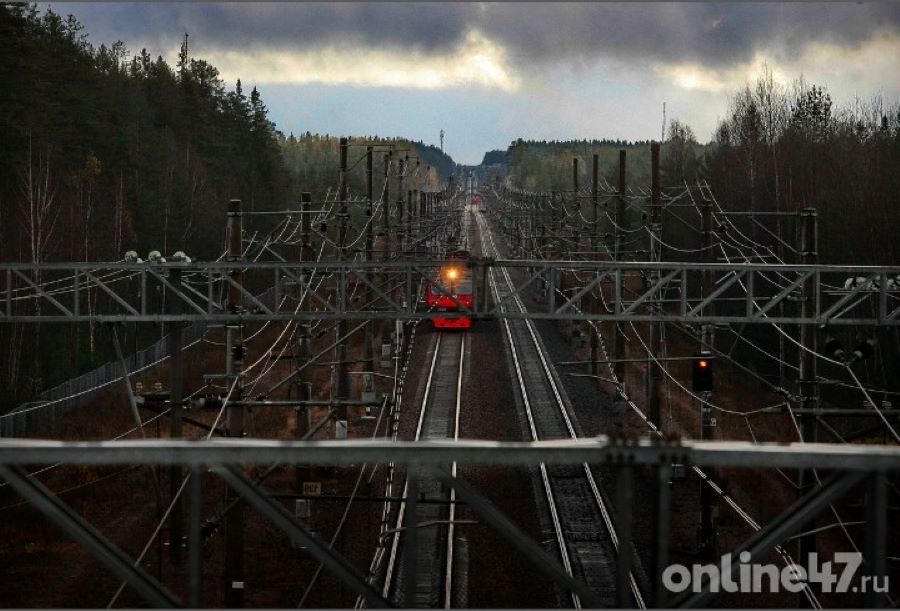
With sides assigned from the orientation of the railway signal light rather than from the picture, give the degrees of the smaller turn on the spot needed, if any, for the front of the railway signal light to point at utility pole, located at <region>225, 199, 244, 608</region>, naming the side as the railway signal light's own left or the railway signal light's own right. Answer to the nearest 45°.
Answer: approximately 45° to the railway signal light's own right

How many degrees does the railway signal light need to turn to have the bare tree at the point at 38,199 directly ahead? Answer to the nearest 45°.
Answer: approximately 135° to its right

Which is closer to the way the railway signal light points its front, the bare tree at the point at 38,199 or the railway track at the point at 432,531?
the railway track

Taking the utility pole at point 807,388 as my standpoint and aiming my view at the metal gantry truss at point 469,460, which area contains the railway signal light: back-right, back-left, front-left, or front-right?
back-right

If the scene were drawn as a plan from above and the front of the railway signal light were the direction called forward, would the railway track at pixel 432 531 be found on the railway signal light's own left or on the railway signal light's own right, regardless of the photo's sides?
on the railway signal light's own right

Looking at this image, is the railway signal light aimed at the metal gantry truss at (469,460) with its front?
yes

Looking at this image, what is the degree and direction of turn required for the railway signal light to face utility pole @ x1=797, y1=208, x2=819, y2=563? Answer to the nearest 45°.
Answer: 0° — it already faces it

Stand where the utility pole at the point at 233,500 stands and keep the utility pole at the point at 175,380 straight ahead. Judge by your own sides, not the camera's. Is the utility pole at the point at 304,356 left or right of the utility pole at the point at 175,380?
right

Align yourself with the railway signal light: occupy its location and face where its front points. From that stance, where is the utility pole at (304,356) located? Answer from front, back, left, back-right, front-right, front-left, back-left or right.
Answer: right

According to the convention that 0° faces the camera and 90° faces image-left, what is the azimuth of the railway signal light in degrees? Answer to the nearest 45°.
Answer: approximately 0°
